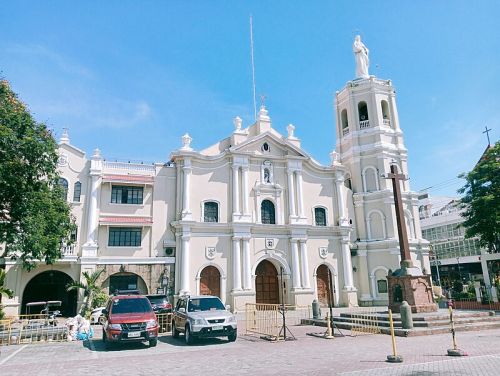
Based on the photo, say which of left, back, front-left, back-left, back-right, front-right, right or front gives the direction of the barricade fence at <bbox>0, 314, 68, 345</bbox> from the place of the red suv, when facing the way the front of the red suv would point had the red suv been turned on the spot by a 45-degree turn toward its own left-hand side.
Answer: back

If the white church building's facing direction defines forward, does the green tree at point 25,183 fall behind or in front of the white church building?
in front

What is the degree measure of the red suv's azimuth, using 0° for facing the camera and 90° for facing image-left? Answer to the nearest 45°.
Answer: approximately 0°

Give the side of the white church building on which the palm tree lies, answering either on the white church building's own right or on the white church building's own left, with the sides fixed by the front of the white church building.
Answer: on the white church building's own right

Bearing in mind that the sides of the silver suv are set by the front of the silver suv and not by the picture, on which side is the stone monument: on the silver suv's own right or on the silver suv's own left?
on the silver suv's own left

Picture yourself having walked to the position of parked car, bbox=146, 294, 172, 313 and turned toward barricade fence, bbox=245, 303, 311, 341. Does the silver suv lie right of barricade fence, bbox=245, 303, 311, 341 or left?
right

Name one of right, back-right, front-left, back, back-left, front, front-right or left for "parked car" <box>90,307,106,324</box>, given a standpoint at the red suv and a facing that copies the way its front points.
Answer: back

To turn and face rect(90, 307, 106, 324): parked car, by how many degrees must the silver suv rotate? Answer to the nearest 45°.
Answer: approximately 180°

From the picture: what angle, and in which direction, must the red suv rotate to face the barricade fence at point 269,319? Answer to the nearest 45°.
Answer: approximately 135° to its left

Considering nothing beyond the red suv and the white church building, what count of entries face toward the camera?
2

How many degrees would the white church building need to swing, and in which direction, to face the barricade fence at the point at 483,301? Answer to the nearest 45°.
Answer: approximately 90° to its left

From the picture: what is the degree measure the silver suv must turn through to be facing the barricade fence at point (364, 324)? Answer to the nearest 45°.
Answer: approximately 45° to its left

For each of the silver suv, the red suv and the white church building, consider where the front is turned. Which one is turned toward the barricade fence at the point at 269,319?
the white church building
